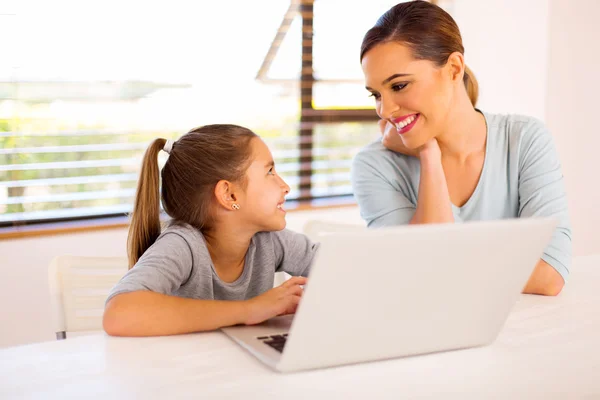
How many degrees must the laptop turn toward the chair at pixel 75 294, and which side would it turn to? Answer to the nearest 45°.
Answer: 0° — it already faces it

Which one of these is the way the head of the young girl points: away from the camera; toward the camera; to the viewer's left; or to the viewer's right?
to the viewer's right

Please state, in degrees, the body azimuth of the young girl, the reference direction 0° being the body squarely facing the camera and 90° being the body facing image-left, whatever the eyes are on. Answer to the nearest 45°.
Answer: approximately 315°

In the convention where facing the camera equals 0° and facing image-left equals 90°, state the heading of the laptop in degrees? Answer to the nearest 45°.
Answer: approximately 135°

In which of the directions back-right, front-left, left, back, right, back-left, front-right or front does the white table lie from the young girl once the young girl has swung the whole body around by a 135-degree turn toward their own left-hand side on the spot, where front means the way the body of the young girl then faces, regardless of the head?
back

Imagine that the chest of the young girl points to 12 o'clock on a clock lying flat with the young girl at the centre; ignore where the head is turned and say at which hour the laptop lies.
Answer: The laptop is roughly at 1 o'clock from the young girl.

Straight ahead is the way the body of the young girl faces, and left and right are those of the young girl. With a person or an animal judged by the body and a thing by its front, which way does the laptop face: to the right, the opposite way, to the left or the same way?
the opposite way

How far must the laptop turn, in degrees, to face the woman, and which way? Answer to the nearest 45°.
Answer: approximately 45° to its right

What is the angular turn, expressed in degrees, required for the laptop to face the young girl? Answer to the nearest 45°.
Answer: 0° — it already faces them

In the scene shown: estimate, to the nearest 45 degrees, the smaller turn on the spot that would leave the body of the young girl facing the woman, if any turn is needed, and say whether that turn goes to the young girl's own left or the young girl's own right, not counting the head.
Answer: approximately 45° to the young girl's own left
